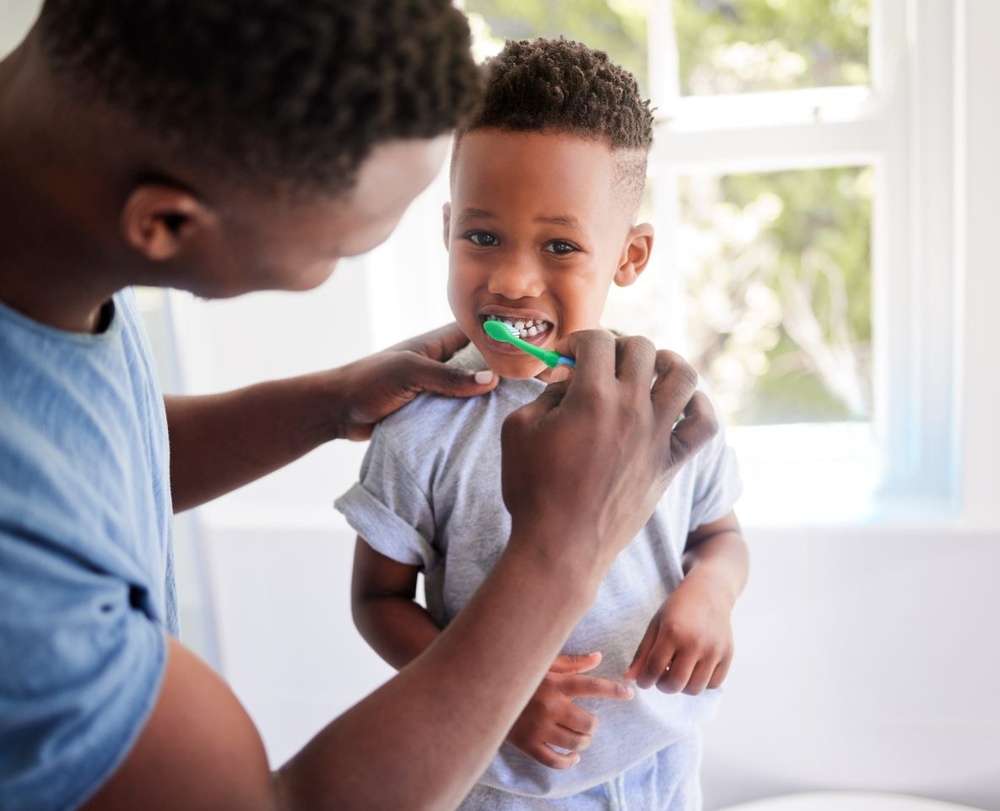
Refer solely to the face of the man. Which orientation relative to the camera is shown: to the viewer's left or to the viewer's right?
to the viewer's right

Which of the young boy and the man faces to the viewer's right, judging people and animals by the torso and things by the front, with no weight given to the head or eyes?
the man

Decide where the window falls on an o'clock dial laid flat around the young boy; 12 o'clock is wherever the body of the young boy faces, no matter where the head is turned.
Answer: The window is roughly at 7 o'clock from the young boy.

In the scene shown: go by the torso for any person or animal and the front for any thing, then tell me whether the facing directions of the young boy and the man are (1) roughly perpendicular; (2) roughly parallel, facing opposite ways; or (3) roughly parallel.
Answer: roughly perpendicular

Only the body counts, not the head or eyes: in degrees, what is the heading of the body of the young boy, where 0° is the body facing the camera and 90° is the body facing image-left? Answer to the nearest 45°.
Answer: approximately 0°

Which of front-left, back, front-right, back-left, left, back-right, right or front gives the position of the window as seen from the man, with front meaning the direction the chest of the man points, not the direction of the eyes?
front-left

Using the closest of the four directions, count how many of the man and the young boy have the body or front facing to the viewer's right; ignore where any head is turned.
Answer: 1

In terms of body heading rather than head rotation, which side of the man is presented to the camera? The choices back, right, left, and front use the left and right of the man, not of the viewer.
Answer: right
